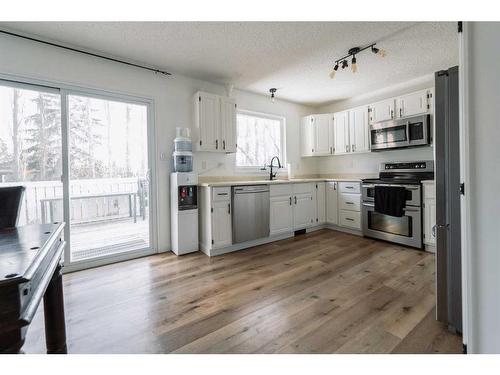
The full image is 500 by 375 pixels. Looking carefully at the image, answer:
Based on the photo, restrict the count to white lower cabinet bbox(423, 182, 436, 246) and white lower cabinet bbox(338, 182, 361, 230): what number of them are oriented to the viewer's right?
0

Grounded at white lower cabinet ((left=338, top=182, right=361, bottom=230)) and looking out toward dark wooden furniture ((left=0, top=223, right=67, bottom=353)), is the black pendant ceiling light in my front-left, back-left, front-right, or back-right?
front-right

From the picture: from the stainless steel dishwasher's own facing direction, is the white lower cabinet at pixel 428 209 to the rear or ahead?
ahead

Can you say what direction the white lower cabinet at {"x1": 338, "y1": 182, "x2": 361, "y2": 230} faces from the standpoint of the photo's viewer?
facing the viewer and to the left of the viewer

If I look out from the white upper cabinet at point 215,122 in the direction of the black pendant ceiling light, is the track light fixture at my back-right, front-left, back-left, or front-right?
front-right

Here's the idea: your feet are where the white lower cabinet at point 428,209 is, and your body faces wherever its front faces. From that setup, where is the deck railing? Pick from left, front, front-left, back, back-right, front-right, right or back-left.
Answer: front-right

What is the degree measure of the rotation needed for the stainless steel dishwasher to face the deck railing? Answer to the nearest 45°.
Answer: approximately 135° to its right

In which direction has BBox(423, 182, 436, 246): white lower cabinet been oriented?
toward the camera

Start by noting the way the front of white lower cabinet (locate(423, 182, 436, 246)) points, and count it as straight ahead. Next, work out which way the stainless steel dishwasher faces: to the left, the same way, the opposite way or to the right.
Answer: to the left

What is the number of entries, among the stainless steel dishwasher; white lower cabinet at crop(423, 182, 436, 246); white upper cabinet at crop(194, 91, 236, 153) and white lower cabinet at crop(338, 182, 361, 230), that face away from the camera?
0
